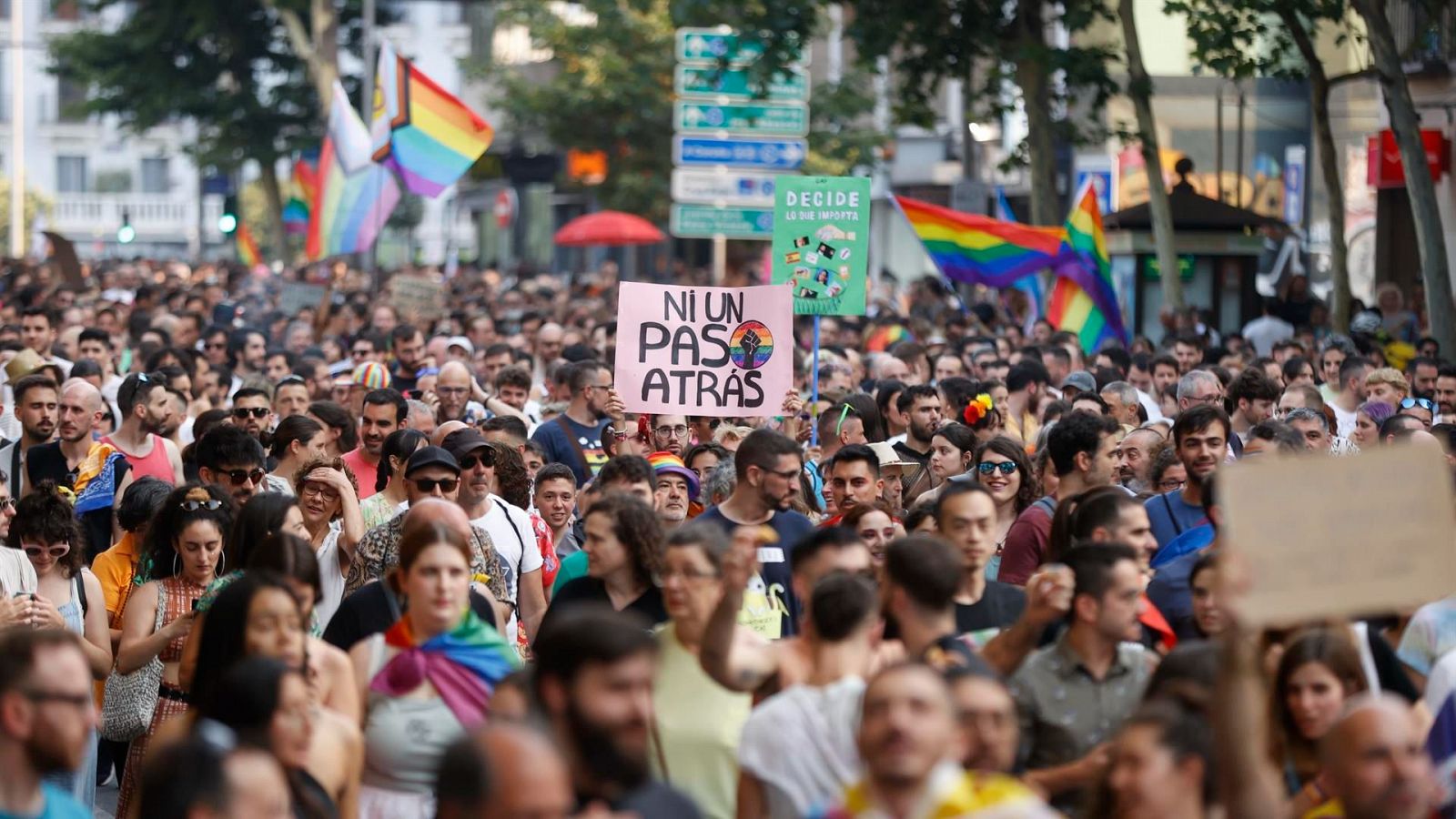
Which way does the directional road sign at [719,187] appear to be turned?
toward the camera

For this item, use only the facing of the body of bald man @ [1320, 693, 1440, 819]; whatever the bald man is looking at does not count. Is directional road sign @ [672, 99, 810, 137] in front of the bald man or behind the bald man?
behind

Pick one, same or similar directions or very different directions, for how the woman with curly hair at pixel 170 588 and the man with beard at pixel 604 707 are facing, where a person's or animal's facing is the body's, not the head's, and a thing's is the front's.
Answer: same or similar directions

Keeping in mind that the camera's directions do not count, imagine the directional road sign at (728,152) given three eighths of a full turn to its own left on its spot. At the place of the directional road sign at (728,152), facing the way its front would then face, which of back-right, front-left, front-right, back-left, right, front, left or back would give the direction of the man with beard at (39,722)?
back-right

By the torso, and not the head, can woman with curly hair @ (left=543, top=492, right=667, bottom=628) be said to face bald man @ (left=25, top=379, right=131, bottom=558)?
no

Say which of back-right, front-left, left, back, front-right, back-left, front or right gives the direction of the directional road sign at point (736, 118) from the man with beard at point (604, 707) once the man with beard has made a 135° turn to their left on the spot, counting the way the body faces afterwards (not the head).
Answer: front

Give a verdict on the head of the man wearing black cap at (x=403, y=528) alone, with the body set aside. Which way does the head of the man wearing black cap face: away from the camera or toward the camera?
toward the camera

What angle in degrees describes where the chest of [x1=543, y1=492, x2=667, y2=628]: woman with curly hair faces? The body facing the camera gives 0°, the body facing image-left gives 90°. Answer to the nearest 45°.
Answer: approximately 45°

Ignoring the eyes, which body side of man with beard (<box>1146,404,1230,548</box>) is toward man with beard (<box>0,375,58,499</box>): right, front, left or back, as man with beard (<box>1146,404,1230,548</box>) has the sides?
right

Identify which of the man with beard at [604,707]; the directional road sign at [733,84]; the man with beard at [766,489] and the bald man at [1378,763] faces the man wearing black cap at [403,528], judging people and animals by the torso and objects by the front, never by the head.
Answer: the directional road sign

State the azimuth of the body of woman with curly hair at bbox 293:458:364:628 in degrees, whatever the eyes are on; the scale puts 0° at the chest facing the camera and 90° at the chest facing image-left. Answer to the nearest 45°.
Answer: approximately 45°

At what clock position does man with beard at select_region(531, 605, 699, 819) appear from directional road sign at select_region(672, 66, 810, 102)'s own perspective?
The man with beard is roughly at 12 o'clock from the directional road sign.

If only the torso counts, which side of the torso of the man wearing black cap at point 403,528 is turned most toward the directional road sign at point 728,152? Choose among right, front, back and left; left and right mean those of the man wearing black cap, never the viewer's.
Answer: back

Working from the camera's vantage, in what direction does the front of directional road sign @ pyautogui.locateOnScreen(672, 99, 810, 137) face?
facing the viewer

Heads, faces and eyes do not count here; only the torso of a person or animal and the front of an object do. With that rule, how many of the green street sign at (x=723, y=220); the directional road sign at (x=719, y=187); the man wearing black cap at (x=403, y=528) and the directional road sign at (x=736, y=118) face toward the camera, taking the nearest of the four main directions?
4

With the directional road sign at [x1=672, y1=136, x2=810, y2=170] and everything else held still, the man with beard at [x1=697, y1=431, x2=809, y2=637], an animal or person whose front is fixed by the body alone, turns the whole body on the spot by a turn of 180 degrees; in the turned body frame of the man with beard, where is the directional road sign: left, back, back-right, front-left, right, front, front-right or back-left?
front-right

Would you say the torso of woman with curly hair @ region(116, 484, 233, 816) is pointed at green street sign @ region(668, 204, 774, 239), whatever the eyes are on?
no
